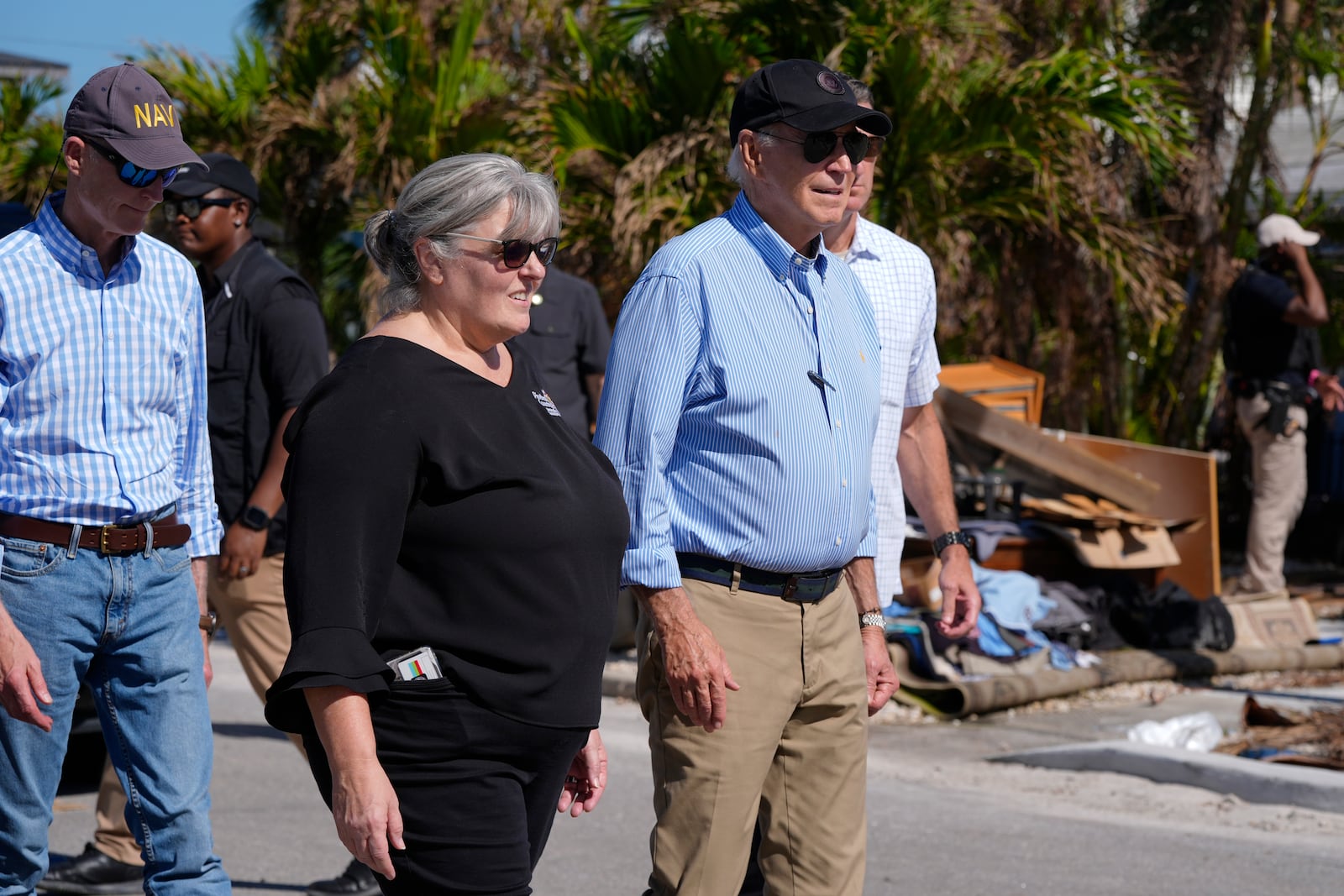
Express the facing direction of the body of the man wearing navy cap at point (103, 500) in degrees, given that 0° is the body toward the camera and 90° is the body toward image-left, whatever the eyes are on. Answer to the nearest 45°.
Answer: approximately 315°

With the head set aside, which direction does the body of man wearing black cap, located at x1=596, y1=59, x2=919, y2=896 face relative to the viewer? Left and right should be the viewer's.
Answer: facing the viewer and to the right of the viewer

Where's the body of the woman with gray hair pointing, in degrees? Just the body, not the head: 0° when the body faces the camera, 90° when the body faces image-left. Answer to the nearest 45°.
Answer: approximately 315°

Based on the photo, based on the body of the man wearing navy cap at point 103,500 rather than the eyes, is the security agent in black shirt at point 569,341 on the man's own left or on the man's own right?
on the man's own left

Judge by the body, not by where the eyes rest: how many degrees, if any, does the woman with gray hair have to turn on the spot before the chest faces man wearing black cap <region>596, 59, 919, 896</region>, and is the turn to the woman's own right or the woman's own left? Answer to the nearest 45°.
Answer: approximately 90° to the woman's own left

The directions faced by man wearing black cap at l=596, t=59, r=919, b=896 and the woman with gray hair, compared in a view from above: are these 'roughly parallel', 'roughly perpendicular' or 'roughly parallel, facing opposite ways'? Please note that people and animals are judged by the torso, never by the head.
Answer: roughly parallel

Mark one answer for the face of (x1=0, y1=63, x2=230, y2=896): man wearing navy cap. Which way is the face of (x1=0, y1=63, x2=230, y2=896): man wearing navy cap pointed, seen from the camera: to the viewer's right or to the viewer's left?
to the viewer's right
